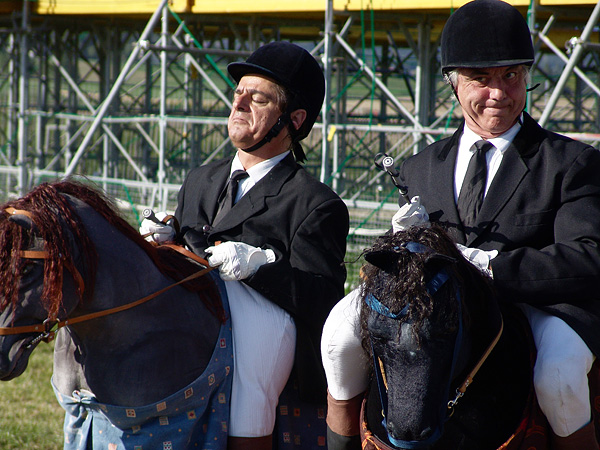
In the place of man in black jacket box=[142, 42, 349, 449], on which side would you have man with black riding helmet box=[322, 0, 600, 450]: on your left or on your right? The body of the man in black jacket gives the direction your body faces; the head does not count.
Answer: on your left

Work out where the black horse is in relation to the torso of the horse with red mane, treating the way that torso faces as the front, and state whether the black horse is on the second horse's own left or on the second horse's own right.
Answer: on the second horse's own left

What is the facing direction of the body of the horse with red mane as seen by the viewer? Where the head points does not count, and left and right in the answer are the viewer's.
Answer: facing the viewer and to the left of the viewer

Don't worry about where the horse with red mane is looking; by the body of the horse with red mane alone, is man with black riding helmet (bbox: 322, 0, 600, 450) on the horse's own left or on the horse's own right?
on the horse's own left
